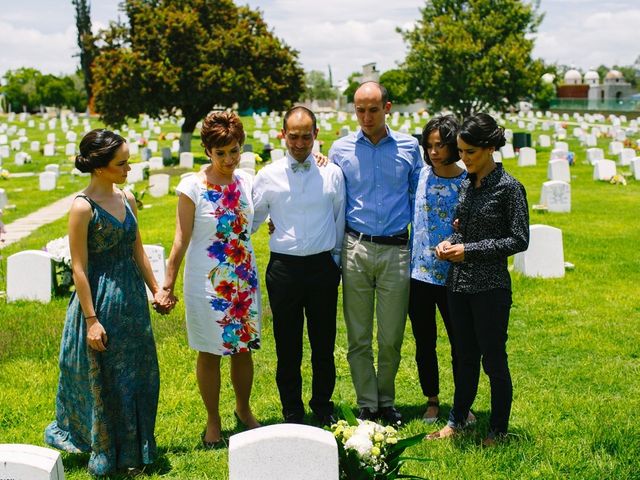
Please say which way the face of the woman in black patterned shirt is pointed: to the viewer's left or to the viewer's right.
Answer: to the viewer's left

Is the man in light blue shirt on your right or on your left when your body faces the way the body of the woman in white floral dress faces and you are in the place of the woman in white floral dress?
on your left

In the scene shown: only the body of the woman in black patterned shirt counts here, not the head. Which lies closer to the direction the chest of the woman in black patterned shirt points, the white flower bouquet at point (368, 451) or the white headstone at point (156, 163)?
the white flower bouquet

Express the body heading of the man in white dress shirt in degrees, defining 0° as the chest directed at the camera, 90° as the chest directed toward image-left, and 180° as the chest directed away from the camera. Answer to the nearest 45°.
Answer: approximately 0°

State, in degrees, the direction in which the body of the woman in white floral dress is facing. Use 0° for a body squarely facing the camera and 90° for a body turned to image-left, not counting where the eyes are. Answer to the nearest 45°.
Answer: approximately 315°

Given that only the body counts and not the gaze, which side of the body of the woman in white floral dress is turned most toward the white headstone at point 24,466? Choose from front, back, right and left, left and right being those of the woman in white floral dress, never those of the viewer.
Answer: right

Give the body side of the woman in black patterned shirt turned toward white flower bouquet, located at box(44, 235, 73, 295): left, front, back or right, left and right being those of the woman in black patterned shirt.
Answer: right

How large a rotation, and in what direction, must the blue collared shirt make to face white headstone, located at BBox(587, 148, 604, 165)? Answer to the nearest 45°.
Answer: approximately 180°

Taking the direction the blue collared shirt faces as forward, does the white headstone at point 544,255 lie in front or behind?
behind

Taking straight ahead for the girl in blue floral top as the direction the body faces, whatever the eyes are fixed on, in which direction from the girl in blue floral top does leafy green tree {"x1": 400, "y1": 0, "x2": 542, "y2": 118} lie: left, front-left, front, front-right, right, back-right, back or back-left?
back

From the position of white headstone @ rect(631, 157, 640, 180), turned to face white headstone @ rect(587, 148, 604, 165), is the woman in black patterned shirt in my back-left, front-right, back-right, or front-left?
back-left
